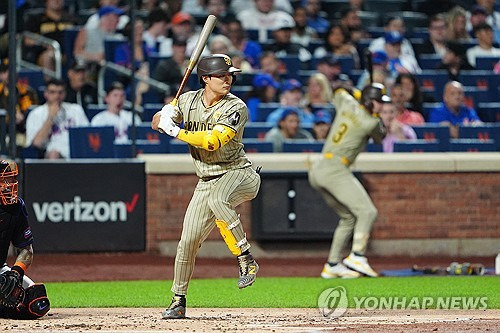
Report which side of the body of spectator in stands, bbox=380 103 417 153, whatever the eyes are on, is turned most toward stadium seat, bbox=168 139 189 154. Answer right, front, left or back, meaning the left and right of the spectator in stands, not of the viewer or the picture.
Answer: right

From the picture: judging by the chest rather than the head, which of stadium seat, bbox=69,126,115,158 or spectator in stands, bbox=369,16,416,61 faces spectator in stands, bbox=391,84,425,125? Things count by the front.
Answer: spectator in stands, bbox=369,16,416,61

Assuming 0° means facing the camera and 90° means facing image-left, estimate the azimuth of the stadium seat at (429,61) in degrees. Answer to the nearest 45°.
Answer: approximately 0°

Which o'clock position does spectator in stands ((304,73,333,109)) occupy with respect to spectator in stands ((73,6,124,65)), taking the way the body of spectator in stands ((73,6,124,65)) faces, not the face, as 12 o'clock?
spectator in stands ((304,73,333,109)) is roughly at 11 o'clock from spectator in stands ((73,6,124,65)).

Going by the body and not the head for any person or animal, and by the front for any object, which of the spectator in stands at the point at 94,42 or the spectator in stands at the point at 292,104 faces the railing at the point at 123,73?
the spectator in stands at the point at 94,42

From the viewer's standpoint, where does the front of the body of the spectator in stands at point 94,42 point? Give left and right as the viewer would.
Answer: facing the viewer and to the right of the viewer

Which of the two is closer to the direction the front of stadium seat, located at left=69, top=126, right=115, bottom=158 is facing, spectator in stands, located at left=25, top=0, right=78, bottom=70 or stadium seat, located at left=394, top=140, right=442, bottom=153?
the stadium seat

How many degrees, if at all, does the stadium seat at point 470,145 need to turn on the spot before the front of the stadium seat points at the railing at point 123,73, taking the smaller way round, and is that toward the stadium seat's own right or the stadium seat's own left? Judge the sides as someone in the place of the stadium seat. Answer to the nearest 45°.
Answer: approximately 90° to the stadium seat's own right

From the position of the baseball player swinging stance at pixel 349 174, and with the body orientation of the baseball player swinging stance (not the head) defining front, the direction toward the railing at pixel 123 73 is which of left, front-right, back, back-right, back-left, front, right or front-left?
left

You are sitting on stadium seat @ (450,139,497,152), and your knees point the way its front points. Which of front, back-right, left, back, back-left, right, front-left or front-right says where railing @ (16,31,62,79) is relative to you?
right

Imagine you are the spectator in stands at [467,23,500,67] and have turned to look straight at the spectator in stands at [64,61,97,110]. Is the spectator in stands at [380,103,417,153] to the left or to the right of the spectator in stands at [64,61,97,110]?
left

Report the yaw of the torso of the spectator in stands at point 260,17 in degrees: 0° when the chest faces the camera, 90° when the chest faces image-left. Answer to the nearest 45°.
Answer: approximately 0°
